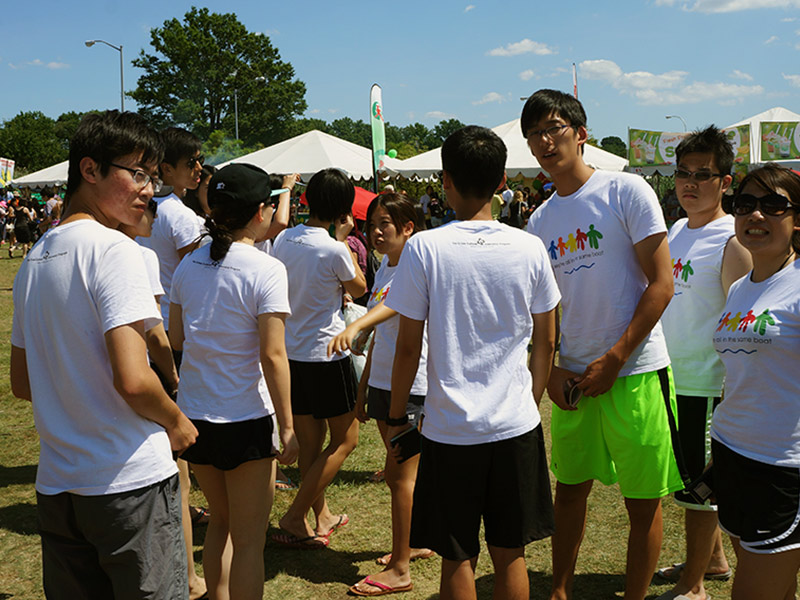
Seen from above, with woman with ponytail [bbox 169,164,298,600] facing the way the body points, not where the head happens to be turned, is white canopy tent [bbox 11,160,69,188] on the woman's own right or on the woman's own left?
on the woman's own left

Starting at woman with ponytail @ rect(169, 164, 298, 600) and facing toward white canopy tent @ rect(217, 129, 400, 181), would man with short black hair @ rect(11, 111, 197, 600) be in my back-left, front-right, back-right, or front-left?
back-left

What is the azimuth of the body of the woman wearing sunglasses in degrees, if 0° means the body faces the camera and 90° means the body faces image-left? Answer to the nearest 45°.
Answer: approximately 45°

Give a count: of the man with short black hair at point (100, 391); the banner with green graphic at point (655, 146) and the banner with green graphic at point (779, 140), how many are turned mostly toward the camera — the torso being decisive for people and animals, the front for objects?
2

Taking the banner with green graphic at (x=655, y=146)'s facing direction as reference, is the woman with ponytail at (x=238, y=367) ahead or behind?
ahead

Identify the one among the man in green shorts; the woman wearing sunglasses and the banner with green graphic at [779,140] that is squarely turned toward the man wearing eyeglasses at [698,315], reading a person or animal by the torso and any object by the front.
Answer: the banner with green graphic

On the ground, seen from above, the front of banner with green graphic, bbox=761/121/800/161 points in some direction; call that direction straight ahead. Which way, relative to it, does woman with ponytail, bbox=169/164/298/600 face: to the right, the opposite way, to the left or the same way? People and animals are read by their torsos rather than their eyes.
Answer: the opposite way

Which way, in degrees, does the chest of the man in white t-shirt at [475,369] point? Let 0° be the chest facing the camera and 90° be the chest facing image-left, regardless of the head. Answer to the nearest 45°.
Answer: approximately 180°

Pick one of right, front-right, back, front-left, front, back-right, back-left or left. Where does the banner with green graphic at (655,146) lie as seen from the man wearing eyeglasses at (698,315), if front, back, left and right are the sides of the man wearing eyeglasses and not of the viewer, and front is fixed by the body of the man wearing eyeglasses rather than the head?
back-right

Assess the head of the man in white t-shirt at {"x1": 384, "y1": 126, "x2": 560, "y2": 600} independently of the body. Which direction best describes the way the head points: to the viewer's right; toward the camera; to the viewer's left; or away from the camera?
away from the camera

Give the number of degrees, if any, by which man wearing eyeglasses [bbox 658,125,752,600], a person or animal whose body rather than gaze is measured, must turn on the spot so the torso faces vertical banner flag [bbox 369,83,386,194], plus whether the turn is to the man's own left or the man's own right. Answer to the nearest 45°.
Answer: approximately 90° to the man's own right

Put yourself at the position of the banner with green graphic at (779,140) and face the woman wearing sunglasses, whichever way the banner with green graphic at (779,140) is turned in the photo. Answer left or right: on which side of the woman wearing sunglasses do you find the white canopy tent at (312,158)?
right

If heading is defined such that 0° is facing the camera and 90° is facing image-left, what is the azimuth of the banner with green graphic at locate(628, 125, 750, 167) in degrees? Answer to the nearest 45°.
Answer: approximately 0°
